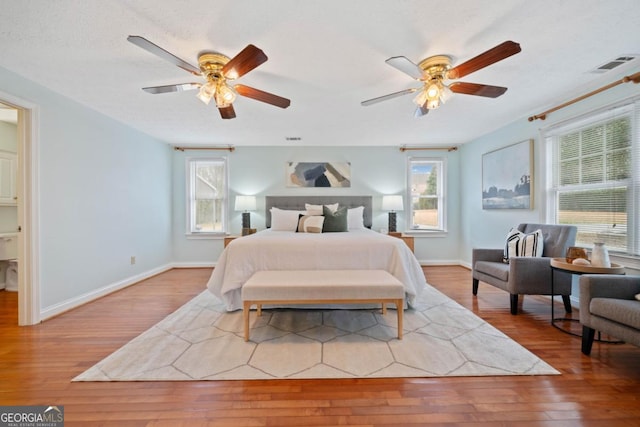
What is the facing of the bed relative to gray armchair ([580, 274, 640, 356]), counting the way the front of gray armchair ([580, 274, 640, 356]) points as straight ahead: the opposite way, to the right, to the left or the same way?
to the left

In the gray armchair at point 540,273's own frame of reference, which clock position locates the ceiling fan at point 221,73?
The ceiling fan is roughly at 12 o'clock from the gray armchair.

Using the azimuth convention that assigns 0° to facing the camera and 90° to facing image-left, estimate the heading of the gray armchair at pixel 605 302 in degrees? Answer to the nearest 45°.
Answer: approximately 45°

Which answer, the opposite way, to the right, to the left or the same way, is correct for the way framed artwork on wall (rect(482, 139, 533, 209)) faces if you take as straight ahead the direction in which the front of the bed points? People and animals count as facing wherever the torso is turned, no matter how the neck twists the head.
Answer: to the right

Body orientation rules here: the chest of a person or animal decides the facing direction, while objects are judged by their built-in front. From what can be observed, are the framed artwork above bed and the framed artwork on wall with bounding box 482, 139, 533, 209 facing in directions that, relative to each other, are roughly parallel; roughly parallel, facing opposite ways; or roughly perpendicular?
roughly perpendicular

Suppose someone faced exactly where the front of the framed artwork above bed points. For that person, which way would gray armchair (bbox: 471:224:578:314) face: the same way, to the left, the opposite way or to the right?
to the right

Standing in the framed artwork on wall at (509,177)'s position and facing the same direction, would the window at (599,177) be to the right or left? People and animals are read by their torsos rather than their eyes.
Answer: on its left

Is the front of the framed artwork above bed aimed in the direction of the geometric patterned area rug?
yes

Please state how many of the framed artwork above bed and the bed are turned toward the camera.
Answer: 2

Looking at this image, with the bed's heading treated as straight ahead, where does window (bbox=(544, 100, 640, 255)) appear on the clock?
The window is roughly at 9 o'clock from the bed.
